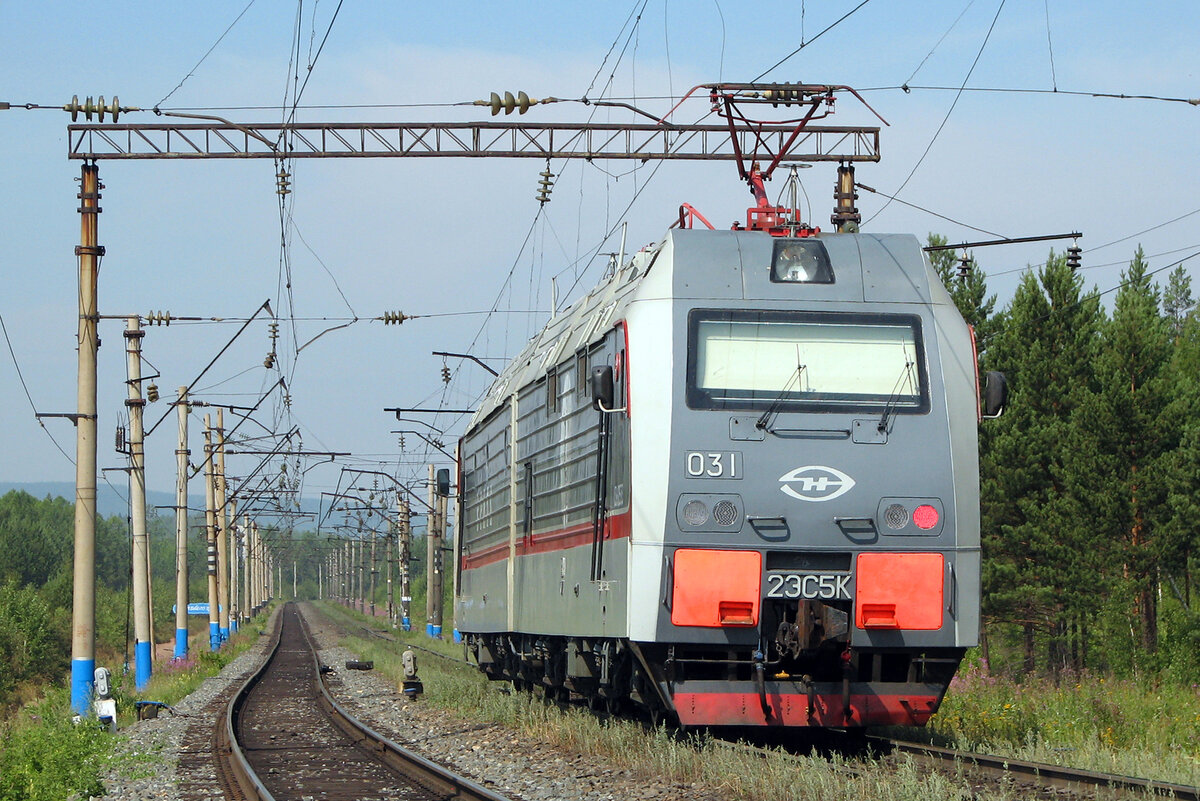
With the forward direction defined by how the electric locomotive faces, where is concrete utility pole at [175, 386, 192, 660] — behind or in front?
behind

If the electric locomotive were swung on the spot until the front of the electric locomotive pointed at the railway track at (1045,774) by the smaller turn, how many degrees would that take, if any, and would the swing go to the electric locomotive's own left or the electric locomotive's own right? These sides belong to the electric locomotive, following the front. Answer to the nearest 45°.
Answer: approximately 45° to the electric locomotive's own left

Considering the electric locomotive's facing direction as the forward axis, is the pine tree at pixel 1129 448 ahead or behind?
behind

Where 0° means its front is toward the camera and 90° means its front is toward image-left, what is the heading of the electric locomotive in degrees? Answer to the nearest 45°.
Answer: approximately 0°
